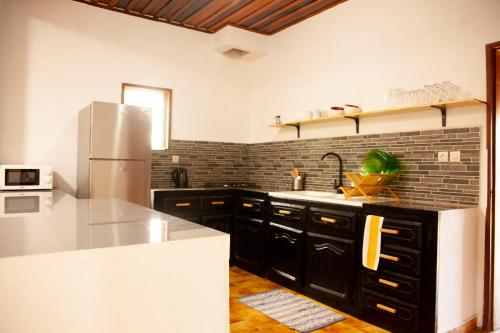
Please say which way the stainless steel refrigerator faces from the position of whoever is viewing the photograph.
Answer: facing the viewer

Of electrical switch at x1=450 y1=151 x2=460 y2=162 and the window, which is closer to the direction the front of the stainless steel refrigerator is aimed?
the electrical switch

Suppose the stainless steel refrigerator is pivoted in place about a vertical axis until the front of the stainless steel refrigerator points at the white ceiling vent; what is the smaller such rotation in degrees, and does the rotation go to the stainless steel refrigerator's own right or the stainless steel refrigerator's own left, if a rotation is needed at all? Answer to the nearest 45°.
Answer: approximately 135° to the stainless steel refrigerator's own left

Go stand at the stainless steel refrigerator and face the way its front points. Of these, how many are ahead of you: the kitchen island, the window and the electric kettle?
1

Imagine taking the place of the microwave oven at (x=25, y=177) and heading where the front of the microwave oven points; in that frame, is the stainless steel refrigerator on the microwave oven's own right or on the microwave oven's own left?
on the microwave oven's own left

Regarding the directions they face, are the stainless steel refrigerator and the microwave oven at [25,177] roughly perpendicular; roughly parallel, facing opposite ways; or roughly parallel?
roughly parallel

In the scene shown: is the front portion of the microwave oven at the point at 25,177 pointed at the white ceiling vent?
no

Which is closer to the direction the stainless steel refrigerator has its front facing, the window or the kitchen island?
the kitchen island

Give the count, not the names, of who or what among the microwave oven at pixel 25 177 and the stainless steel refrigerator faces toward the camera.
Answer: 2

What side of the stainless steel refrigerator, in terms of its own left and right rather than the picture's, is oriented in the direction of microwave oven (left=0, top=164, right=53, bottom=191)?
right

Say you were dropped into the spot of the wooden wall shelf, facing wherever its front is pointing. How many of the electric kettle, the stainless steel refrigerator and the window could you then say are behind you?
0

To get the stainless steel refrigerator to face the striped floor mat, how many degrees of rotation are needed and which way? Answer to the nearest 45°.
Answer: approximately 45° to its left

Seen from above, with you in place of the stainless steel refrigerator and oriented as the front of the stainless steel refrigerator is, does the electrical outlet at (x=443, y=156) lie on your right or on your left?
on your left
